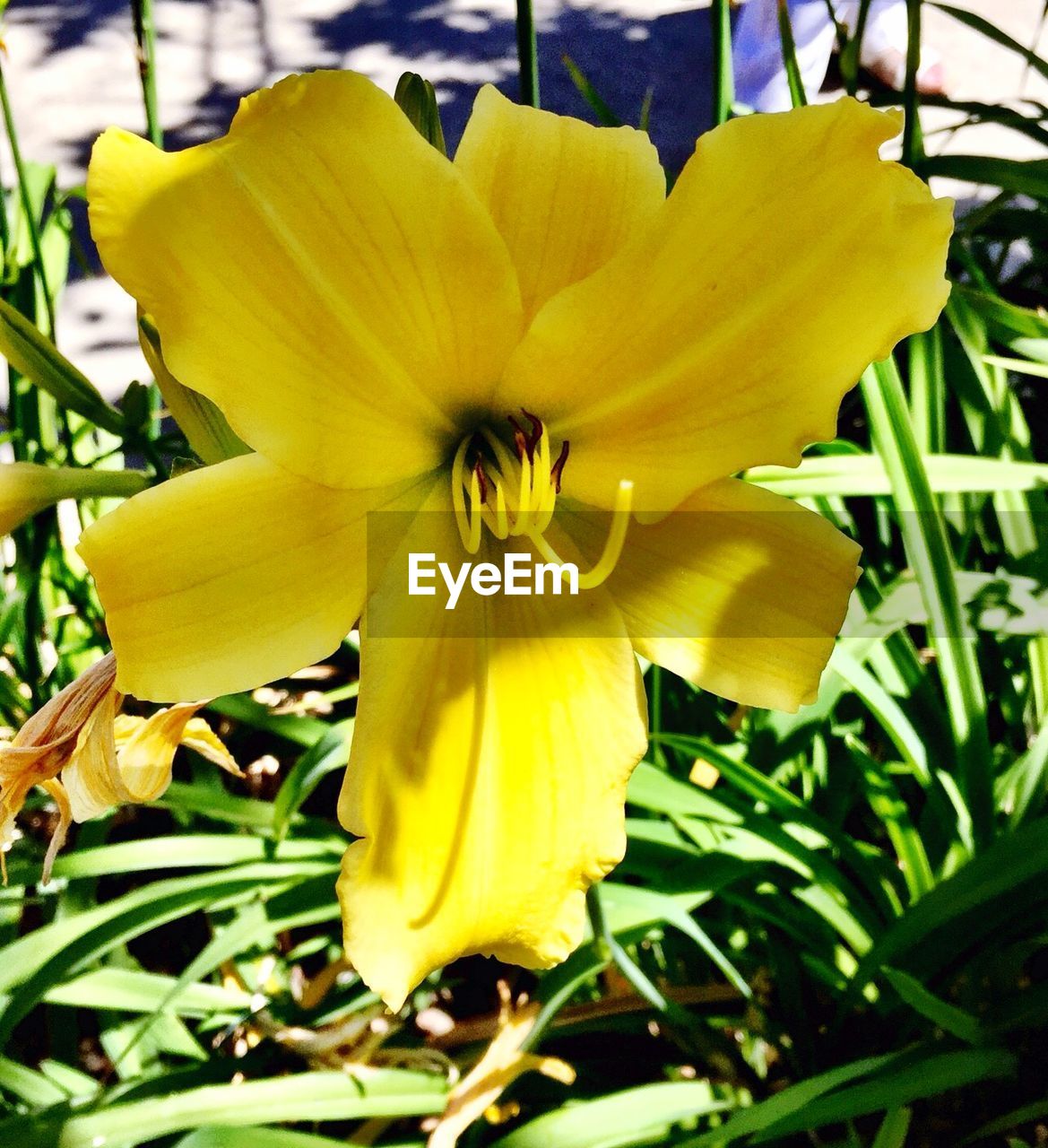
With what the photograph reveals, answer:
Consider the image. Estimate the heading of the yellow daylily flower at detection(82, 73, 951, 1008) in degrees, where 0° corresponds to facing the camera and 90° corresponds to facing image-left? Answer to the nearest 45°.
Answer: approximately 0°
